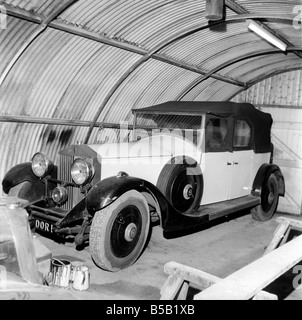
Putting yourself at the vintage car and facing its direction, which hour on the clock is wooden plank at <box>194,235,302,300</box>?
The wooden plank is roughly at 10 o'clock from the vintage car.

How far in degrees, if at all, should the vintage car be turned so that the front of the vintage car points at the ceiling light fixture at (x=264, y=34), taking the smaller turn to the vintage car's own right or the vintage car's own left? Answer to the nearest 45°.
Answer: approximately 180°

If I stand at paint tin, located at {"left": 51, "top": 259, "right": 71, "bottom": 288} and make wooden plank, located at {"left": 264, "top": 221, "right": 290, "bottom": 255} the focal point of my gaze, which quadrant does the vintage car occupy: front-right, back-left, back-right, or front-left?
front-left

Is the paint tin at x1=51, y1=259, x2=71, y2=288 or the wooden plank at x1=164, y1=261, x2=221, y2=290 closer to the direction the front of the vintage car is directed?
the paint tin

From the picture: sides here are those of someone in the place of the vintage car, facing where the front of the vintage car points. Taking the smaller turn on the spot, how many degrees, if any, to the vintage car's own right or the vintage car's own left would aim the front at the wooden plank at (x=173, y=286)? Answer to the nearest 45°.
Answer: approximately 45° to the vintage car's own left

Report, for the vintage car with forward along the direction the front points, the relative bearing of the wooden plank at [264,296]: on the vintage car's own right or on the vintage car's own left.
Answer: on the vintage car's own left

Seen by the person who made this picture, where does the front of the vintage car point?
facing the viewer and to the left of the viewer

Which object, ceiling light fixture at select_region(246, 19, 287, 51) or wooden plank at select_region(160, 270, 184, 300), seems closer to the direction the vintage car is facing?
the wooden plank

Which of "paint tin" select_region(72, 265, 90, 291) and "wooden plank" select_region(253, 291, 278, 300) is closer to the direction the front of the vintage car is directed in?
the paint tin
